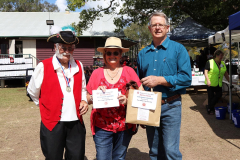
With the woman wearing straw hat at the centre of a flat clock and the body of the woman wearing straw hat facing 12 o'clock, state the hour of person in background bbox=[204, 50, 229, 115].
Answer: The person in background is roughly at 7 o'clock from the woman wearing straw hat.

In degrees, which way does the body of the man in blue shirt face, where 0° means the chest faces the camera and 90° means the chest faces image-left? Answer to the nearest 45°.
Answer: approximately 45°

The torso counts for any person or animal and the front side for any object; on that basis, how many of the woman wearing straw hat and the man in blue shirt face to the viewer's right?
0

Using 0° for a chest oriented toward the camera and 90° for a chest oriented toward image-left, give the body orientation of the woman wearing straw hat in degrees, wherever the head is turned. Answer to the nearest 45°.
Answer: approximately 0°

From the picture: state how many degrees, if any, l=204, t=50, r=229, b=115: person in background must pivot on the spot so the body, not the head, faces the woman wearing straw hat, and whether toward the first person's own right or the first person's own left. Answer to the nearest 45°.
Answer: approximately 45° to the first person's own right

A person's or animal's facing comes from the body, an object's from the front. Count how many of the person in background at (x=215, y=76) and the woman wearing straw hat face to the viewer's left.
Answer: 0

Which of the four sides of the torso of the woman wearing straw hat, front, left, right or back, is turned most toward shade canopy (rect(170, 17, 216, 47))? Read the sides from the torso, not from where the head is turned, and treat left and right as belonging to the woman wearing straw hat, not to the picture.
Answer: back

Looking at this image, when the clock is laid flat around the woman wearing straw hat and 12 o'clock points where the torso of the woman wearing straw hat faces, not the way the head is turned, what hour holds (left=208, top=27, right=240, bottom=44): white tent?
The white tent is roughly at 7 o'clock from the woman wearing straw hat.
